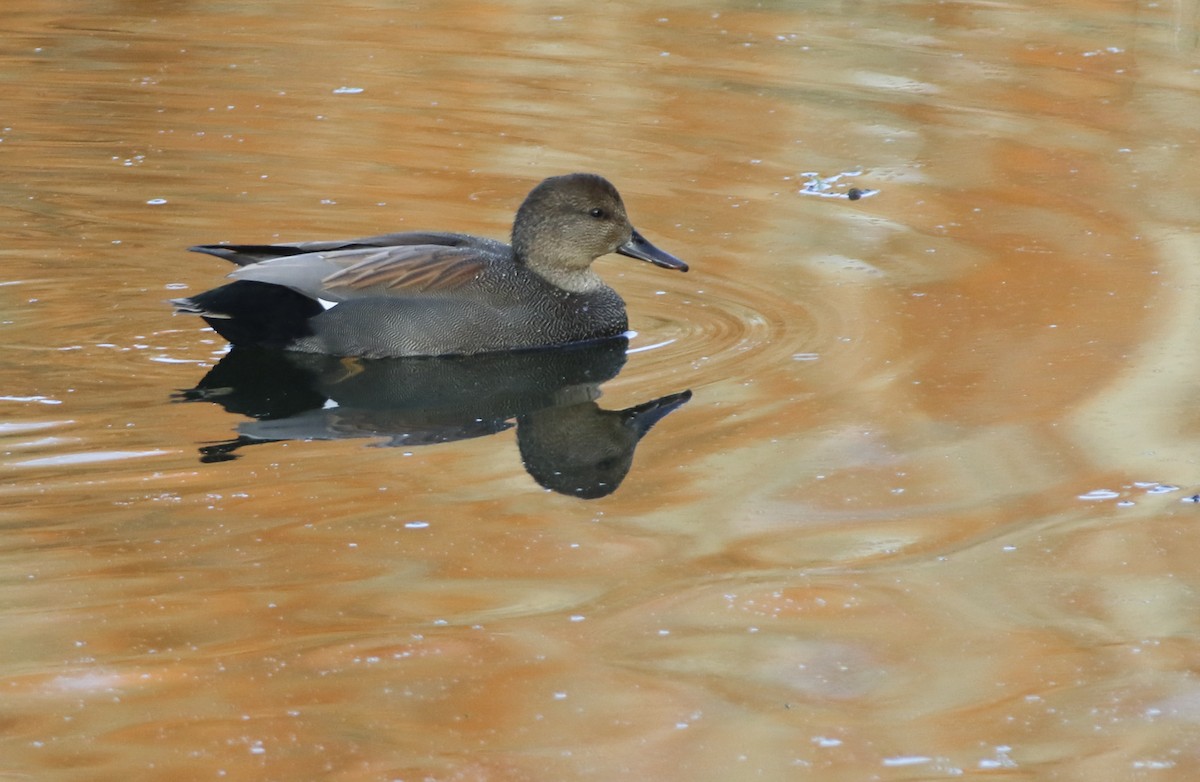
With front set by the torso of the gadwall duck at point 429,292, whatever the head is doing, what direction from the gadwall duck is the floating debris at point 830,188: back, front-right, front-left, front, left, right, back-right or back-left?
front-left

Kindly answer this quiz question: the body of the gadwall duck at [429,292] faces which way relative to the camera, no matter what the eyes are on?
to the viewer's right
